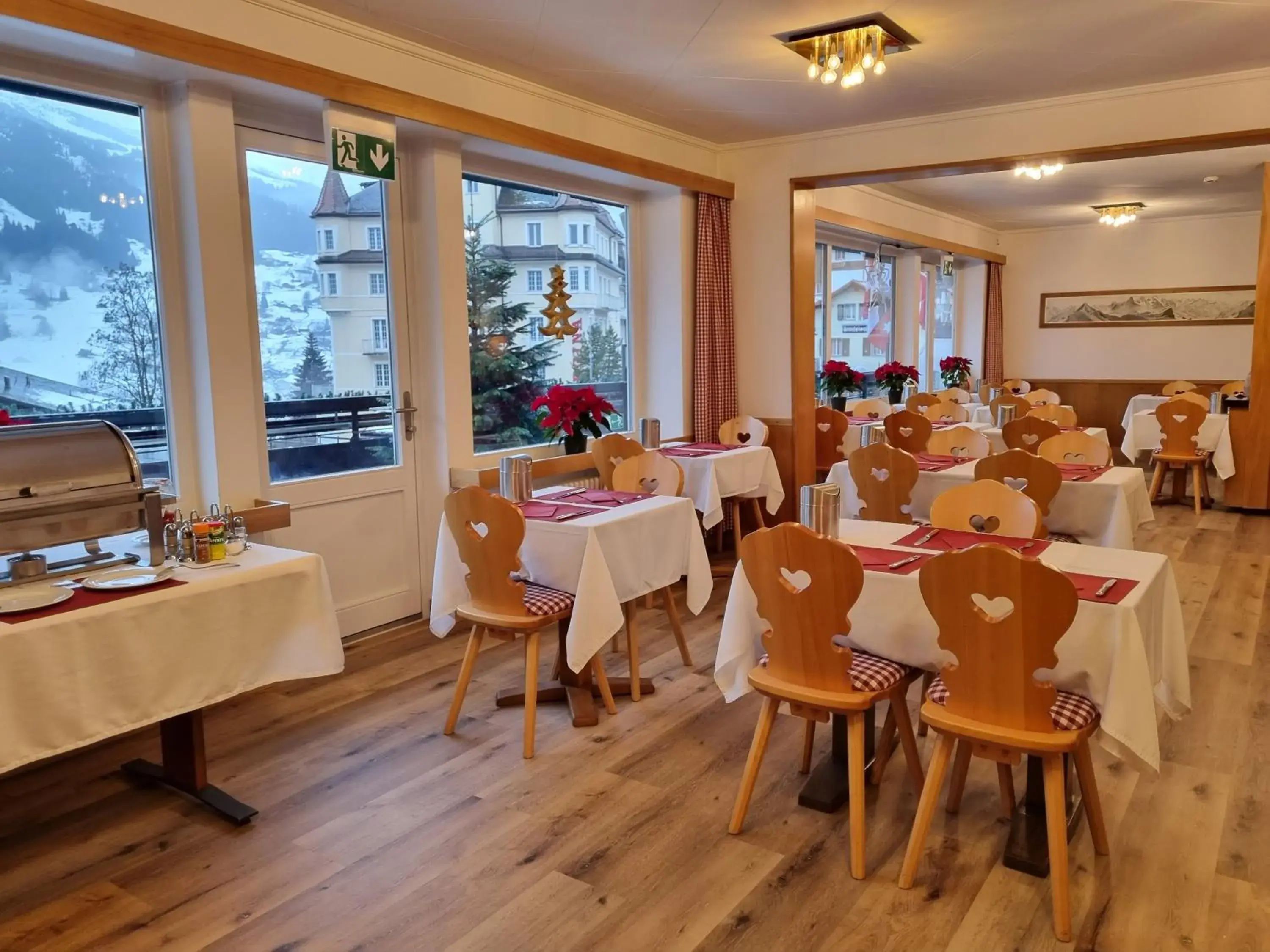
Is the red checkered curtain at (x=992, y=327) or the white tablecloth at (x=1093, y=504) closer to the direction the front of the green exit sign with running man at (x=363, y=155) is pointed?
the white tablecloth

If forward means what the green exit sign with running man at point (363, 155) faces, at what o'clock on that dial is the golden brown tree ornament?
The golden brown tree ornament is roughly at 9 o'clock from the green exit sign with running man.

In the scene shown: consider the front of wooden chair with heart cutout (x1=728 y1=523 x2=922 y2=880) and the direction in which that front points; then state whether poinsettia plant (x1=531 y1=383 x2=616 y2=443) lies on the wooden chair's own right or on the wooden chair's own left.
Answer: on the wooden chair's own left

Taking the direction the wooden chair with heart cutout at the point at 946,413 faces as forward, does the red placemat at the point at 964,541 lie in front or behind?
in front

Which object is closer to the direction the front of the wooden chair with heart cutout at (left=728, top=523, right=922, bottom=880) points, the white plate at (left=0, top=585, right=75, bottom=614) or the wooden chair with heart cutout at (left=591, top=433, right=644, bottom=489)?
the wooden chair with heart cutout

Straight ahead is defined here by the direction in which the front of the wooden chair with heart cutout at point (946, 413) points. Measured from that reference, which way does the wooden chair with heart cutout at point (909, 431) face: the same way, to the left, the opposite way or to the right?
the opposite way

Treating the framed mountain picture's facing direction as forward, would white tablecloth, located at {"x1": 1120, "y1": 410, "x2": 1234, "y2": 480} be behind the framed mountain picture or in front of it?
in front

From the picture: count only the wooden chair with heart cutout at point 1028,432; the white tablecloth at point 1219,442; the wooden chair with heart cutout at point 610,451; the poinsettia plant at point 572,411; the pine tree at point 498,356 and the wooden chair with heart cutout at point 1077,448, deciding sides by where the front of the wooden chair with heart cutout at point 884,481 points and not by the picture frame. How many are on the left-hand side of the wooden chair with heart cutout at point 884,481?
3

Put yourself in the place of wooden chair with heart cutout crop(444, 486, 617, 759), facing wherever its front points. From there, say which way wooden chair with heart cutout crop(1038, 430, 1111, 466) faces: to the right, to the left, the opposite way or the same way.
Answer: the opposite way

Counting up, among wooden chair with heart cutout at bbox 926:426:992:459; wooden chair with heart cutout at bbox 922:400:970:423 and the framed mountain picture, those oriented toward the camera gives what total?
3

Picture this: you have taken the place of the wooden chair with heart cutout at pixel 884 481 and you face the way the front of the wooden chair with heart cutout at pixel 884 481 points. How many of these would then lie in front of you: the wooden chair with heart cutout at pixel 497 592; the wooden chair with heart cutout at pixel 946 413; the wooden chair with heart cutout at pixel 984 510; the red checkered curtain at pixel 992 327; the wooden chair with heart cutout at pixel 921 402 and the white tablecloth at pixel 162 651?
3

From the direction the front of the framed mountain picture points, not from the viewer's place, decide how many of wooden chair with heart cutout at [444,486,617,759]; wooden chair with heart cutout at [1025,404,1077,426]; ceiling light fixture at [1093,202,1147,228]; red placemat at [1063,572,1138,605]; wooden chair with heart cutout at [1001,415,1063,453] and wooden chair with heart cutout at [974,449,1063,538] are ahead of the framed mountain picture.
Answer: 6

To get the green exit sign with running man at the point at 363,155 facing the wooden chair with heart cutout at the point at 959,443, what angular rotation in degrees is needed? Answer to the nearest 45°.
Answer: approximately 45° to its left

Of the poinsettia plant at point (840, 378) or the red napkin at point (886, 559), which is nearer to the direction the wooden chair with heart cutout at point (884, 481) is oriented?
the poinsettia plant

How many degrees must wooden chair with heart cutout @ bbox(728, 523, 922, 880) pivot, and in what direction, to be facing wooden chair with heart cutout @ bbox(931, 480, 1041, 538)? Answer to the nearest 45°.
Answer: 0° — it already faces it
